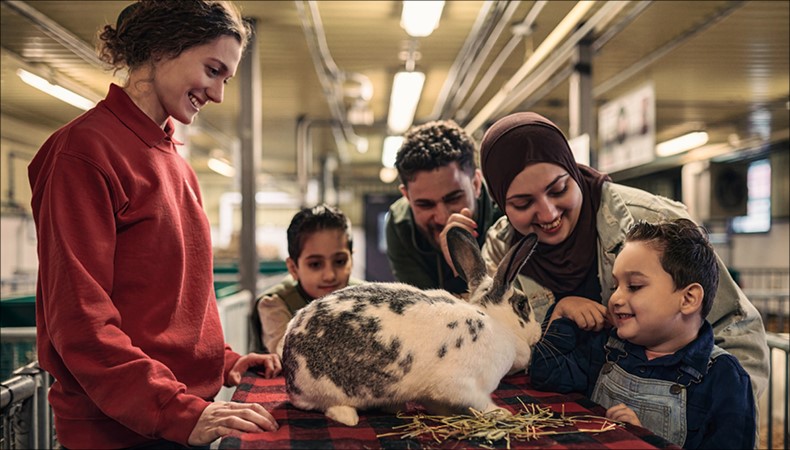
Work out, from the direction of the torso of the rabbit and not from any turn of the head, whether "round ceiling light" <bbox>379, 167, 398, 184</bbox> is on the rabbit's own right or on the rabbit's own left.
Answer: on the rabbit's own left

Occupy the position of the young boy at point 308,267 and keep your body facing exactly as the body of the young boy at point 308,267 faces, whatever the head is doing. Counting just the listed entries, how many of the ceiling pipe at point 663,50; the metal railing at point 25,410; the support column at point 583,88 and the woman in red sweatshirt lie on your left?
2

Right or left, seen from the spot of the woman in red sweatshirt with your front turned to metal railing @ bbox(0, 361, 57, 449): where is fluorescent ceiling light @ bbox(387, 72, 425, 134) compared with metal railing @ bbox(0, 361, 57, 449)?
right

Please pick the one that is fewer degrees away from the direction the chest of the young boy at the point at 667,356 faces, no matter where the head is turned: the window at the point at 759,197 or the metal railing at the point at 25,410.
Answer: the metal railing

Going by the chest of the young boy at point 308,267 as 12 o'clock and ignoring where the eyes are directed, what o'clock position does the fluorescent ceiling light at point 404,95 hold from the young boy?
The fluorescent ceiling light is roughly at 8 o'clock from the young boy.

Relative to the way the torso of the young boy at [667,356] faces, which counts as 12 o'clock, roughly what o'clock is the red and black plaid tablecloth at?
The red and black plaid tablecloth is roughly at 12 o'clock from the young boy.

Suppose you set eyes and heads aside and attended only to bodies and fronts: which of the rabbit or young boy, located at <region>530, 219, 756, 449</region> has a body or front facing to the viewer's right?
the rabbit

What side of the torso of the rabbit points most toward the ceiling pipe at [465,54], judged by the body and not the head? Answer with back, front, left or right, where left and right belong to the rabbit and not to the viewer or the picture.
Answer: left

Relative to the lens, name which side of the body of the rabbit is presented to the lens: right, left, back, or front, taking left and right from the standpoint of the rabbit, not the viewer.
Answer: right

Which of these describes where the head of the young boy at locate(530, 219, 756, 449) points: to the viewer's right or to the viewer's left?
to the viewer's left

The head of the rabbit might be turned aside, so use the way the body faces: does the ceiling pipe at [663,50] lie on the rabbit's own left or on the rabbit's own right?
on the rabbit's own left

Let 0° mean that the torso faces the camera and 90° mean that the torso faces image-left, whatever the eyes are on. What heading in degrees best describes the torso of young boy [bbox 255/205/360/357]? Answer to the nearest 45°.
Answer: approximately 315°

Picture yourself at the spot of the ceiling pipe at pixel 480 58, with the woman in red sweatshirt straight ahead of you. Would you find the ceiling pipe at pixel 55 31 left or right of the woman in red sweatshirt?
right

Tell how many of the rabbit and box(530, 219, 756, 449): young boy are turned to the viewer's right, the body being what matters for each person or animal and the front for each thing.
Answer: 1

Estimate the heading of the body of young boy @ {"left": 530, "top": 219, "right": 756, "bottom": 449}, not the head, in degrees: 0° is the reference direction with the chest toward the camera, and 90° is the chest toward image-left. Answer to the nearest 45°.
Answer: approximately 45°
